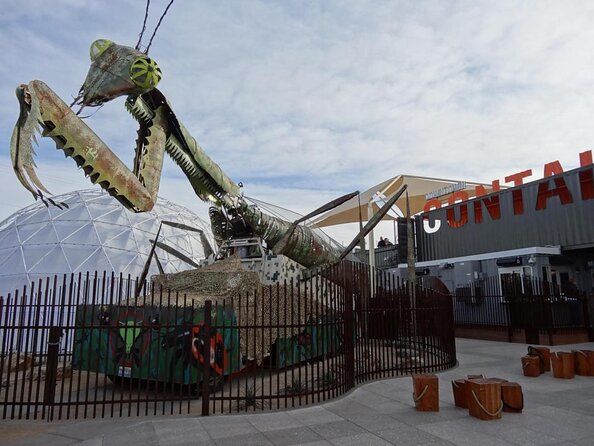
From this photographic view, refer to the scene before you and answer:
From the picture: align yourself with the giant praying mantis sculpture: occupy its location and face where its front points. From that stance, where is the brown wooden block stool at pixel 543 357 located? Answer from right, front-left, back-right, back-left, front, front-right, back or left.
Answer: back-left

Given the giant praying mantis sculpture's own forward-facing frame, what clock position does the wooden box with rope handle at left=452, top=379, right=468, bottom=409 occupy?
The wooden box with rope handle is roughly at 8 o'clock from the giant praying mantis sculpture.

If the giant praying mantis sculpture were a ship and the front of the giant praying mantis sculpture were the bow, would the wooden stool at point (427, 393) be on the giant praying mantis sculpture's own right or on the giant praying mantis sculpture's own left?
on the giant praying mantis sculpture's own left

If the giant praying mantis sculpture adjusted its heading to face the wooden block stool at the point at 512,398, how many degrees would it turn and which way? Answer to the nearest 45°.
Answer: approximately 135° to its left

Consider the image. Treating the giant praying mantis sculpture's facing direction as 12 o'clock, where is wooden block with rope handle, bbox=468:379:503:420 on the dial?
The wooden block with rope handle is roughly at 8 o'clock from the giant praying mantis sculpture.

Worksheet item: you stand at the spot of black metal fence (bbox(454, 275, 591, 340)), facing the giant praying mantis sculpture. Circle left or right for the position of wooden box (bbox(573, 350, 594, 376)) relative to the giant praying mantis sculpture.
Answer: left

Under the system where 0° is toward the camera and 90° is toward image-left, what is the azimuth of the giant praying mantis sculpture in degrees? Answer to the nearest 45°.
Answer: approximately 45°
